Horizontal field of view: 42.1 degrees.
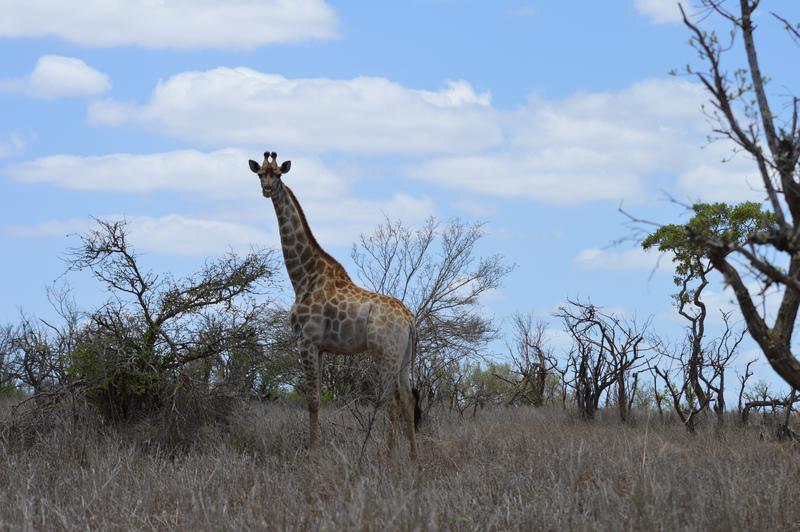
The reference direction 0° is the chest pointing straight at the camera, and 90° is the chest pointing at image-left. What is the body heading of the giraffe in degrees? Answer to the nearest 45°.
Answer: approximately 90°
